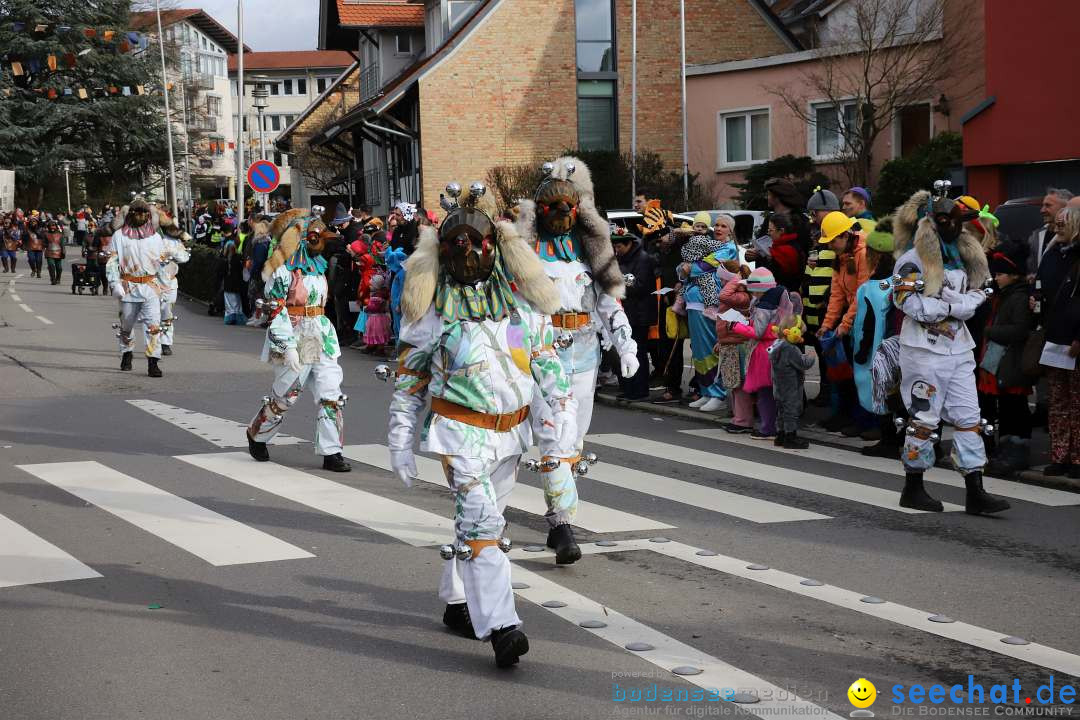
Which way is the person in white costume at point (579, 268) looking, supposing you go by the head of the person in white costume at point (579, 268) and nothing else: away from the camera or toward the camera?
toward the camera

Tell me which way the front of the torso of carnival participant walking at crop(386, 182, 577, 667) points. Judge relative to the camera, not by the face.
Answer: toward the camera

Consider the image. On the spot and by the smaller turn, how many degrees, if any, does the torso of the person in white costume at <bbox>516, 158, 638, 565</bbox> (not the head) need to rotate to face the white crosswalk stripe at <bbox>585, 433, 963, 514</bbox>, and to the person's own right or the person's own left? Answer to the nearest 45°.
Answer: approximately 135° to the person's own left

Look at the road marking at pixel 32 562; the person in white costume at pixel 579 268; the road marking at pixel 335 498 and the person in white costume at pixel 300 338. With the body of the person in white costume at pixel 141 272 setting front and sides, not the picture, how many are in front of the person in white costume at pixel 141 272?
4

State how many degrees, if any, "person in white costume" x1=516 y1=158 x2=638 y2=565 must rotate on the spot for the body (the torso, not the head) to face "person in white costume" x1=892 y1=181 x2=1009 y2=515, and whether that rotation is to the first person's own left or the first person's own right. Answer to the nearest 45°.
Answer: approximately 90° to the first person's own left

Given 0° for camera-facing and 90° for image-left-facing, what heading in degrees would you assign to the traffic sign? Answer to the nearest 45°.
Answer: approximately 0°

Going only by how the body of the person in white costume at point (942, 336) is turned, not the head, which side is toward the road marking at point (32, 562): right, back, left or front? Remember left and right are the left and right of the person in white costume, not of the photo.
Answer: right

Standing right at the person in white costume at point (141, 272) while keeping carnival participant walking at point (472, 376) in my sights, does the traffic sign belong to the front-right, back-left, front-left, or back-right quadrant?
back-left

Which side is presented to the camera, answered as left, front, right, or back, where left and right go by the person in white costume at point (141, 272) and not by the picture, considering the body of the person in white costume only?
front

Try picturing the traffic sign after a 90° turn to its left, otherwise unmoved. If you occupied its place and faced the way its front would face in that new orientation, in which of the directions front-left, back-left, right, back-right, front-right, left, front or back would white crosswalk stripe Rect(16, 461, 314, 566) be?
right

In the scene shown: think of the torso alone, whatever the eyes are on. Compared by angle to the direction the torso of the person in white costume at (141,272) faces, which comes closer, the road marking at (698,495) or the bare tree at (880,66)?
the road marking

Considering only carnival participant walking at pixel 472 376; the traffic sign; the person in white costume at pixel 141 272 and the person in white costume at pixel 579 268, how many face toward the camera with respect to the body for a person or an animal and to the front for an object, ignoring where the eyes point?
4

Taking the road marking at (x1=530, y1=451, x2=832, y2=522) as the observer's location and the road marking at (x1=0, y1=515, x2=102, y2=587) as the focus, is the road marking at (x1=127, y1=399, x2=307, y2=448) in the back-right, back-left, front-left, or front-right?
front-right

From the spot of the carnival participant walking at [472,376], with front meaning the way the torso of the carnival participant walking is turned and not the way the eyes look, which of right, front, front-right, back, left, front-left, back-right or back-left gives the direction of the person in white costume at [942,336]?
back-left

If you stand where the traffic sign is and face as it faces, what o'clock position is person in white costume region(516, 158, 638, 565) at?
The person in white costume is roughly at 12 o'clock from the traffic sign.

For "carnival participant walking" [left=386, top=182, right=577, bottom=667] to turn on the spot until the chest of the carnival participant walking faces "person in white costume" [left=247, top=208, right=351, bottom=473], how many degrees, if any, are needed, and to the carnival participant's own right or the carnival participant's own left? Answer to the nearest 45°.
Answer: approximately 180°
